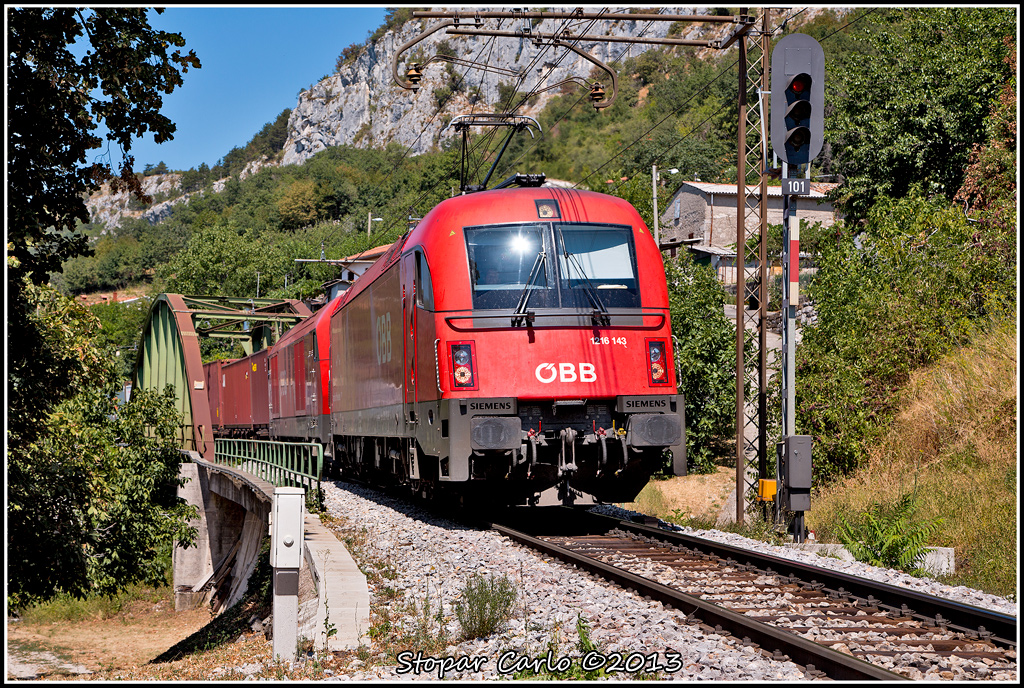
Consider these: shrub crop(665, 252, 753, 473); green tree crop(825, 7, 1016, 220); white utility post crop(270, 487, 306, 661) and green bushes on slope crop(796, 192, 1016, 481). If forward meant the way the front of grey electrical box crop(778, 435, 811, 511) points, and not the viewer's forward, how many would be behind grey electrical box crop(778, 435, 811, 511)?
3

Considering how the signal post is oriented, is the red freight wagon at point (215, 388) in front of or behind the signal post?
behind

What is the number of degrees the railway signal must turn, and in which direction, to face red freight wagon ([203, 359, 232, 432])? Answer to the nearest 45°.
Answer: approximately 135° to its right

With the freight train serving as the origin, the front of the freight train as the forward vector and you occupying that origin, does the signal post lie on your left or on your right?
on your left

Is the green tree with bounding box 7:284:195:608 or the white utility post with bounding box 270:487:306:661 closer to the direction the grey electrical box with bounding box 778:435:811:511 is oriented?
the white utility post

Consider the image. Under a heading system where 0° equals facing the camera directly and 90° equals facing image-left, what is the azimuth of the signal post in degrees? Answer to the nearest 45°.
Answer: approximately 0°

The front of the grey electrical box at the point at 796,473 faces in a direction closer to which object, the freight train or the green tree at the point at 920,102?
the freight train

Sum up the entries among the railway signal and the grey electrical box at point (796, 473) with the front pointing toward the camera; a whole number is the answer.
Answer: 2

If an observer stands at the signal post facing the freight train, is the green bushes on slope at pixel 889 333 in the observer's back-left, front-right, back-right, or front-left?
back-right
